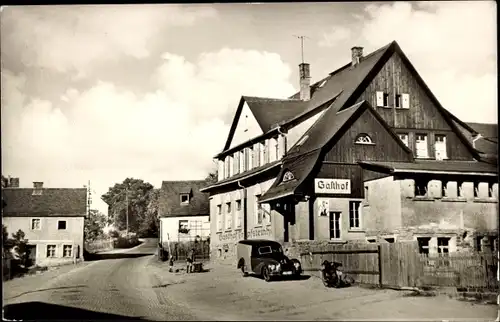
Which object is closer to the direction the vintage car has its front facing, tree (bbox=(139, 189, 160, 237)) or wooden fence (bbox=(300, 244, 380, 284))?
the wooden fence

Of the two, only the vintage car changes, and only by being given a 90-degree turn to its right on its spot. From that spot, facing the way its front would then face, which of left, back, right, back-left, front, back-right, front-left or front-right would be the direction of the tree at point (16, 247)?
front-right

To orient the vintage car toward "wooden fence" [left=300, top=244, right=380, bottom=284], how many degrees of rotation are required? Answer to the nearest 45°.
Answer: approximately 45° to its left

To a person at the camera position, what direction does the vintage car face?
facing the viewer and to the right of the viewer

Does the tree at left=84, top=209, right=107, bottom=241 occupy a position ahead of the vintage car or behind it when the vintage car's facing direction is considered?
behind

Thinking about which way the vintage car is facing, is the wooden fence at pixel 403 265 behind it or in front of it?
in front

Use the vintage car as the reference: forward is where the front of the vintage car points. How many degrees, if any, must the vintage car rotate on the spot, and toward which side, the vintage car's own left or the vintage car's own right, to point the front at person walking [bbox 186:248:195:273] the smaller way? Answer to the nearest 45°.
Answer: approximately 135° to the vintage car's own right

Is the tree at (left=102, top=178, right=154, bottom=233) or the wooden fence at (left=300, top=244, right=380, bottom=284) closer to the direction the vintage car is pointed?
the wooden fence
